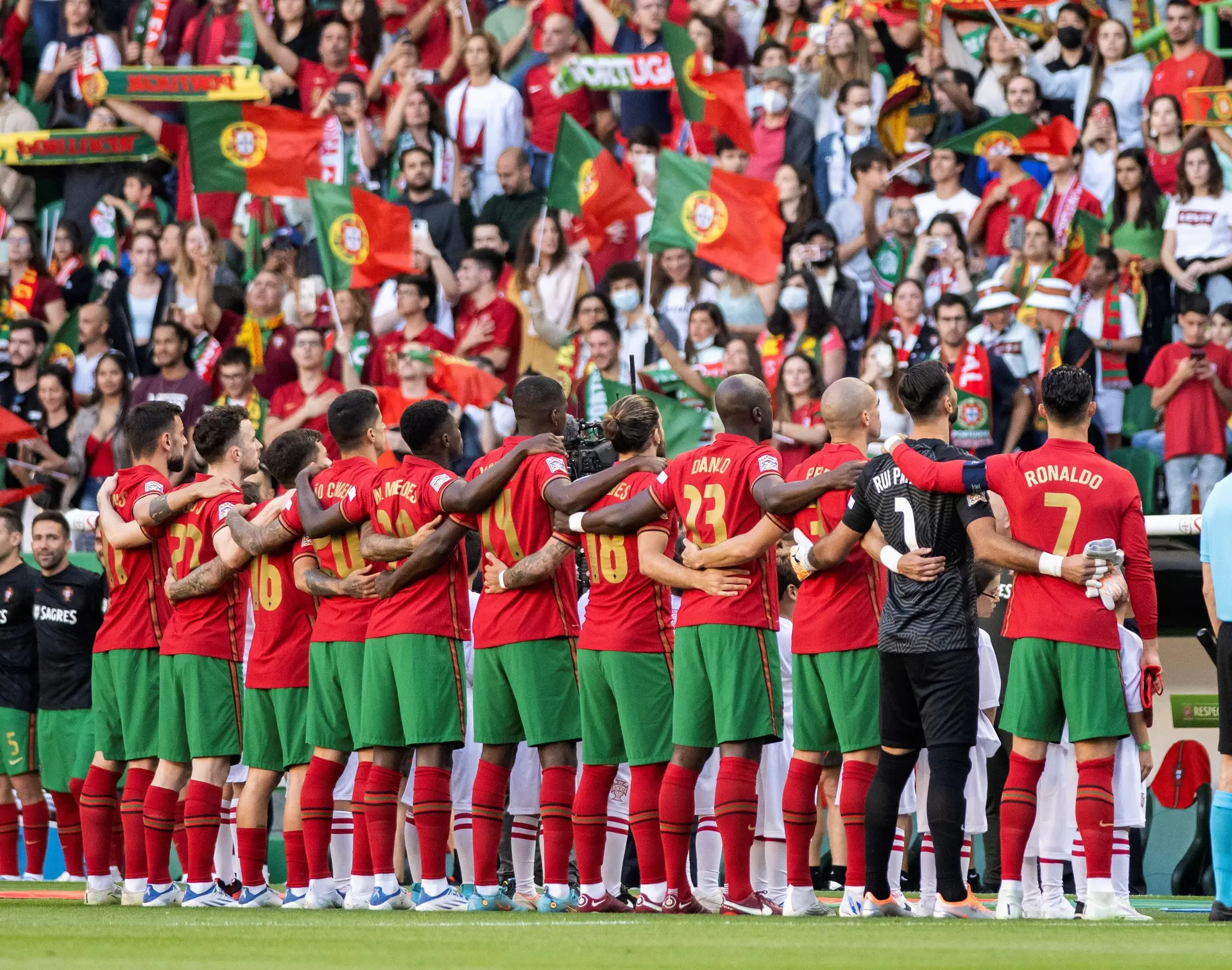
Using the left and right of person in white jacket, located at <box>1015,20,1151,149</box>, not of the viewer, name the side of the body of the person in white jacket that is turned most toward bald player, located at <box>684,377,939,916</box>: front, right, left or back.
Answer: front

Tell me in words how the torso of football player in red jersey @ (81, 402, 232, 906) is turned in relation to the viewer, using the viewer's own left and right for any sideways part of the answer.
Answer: facing away from the viewer and to the right of the viewer

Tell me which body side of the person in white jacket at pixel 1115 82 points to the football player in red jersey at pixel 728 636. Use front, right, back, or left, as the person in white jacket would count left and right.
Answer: front

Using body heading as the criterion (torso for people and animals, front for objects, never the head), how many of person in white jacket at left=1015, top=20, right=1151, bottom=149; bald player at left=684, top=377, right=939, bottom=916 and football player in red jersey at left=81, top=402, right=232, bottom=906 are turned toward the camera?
1

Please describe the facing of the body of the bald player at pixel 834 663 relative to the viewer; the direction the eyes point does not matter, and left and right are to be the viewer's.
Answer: facing away from the viewer and to the right of the viewer

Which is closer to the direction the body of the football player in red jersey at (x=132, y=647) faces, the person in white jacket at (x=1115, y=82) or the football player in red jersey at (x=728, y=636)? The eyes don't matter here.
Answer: the person in white jacket

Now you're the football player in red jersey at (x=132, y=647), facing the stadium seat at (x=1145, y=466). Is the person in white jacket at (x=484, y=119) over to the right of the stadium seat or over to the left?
left

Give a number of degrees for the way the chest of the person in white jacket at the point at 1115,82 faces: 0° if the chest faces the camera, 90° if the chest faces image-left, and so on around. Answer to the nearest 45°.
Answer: approximately 0°

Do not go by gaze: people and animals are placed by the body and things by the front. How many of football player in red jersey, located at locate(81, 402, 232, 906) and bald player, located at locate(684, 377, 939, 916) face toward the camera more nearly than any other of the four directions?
0

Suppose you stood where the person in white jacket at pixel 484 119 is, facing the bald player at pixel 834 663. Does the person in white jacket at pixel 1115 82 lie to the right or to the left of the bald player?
left

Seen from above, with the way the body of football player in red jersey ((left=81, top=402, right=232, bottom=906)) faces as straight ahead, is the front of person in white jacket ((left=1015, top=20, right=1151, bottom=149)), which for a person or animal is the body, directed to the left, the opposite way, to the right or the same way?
the opposite way

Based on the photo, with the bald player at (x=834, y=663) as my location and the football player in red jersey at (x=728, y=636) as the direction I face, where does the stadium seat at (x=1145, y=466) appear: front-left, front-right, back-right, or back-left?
back-right

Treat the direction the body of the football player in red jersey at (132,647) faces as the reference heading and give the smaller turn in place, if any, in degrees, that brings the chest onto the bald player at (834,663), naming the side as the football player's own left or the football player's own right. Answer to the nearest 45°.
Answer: approximately 90° to the football player's own right
